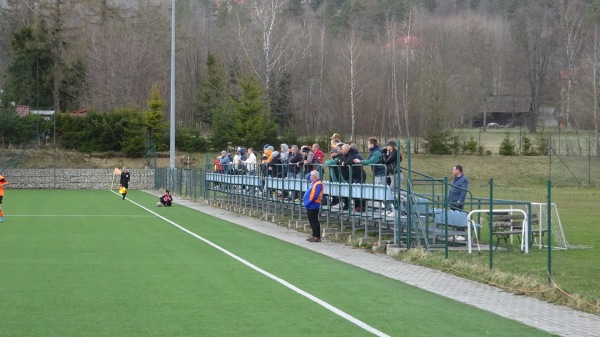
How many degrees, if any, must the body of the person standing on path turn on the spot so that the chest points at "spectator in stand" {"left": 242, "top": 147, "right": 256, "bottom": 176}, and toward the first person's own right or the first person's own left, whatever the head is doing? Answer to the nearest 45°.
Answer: approximately 90° to the first person's own right

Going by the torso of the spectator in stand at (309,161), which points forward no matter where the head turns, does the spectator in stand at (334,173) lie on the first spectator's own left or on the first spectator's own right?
on the first spectator's own left

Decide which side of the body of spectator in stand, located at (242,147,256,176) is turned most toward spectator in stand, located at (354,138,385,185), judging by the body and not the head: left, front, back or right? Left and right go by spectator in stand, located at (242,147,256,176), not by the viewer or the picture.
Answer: left

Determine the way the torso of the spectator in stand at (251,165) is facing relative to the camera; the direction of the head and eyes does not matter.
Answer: to the viewer's left

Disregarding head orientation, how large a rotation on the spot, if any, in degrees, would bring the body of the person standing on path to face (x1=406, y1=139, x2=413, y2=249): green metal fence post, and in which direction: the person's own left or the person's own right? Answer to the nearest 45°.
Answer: approximately 135° to the person's own left

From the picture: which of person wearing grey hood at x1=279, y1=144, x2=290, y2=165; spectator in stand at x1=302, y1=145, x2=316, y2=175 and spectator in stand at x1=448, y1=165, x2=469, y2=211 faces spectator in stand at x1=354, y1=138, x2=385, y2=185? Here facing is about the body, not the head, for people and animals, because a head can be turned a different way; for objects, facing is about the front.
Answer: spectator in stand at x1=448, y1=165, x2=469, y2=211

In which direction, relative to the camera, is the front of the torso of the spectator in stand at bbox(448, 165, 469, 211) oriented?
to the viewer's left

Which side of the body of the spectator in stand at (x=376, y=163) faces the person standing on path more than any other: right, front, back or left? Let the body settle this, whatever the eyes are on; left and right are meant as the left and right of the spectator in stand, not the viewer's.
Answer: front

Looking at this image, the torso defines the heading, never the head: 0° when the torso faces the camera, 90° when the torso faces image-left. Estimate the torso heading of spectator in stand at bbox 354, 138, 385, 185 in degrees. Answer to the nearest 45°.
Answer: approximately 90°

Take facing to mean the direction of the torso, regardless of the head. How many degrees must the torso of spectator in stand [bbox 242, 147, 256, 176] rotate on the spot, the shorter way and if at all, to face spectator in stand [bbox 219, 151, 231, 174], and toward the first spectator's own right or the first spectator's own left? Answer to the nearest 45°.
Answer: approximately 90° to the first spectator's own right

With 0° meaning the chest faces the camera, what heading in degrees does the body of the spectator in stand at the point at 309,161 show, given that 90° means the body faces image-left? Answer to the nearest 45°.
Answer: approximately 90°
